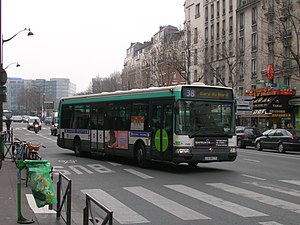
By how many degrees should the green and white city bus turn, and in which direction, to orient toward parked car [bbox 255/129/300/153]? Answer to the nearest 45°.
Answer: approximately 90° to its left

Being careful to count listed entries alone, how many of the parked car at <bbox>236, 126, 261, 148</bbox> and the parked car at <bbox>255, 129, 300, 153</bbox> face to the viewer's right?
0

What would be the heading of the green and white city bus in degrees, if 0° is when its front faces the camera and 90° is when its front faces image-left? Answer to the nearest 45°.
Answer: approximately 315°

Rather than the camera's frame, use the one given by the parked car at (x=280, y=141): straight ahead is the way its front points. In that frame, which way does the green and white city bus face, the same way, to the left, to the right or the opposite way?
the opposite way

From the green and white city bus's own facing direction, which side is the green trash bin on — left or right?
on its right

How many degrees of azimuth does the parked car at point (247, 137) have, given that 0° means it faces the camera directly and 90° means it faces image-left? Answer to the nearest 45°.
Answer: approximately 135°

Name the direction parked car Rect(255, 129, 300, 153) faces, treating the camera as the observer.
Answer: facing away from the viewer and to the left of the viewer
